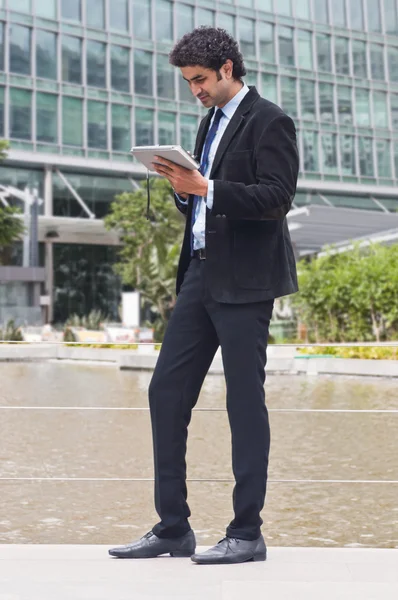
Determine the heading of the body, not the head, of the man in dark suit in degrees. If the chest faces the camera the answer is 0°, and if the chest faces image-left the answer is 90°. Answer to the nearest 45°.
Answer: approximately 45°

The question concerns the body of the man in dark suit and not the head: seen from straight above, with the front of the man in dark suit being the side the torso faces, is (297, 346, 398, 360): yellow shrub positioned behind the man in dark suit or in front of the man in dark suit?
behind

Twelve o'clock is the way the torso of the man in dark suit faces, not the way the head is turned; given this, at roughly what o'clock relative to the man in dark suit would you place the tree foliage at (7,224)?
The tree foliage is roughly at 4 o'clock from the man in dark suit.

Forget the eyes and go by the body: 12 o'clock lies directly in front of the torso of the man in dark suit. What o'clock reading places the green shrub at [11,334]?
The green shrub is roughly at 4 o'clock from the man in dark suit.

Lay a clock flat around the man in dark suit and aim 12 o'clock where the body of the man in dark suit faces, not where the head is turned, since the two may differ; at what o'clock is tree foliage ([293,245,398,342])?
The tree foliage is roughly at 5 o'clock from the man in dark suit.

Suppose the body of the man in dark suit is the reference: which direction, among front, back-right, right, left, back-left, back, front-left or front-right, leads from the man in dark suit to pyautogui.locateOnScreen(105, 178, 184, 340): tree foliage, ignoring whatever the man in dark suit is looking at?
back-right

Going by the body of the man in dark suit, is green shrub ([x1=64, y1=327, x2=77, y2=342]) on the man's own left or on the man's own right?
on the man's own right
